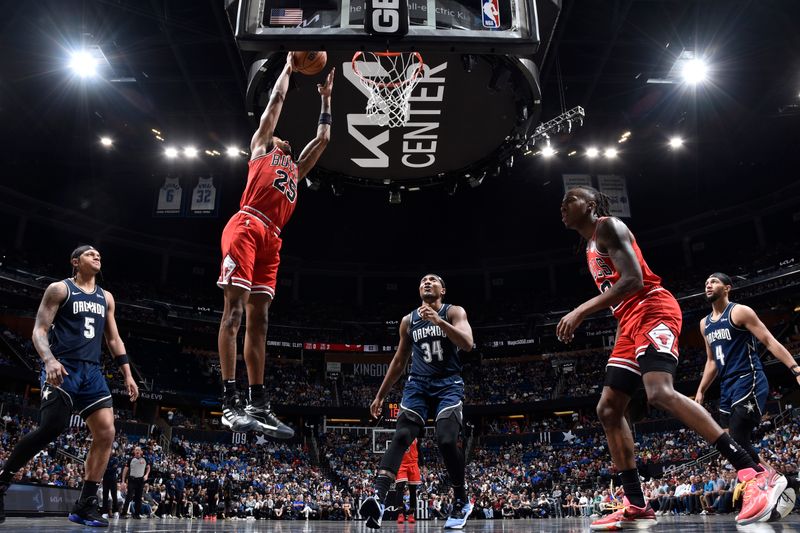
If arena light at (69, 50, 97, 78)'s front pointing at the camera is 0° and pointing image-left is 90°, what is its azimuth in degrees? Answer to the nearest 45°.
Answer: approximately 0°

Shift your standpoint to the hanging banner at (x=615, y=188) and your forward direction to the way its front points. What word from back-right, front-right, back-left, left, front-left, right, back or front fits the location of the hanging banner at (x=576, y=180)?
front-right

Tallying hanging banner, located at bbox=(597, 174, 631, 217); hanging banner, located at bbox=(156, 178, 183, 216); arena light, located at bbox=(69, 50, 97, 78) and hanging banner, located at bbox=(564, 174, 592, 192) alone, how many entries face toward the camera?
4

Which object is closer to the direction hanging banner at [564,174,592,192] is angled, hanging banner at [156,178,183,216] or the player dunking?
the player dunking

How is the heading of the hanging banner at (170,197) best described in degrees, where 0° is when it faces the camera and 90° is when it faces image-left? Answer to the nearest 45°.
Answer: approximately 0°

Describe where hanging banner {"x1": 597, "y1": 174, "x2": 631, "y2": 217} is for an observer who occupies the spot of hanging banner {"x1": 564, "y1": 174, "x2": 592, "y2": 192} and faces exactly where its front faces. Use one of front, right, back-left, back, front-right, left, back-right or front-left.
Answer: back-left

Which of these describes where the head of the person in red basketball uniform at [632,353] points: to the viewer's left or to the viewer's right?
to the viewer's left

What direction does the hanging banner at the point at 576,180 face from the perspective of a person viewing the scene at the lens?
facing the viewer

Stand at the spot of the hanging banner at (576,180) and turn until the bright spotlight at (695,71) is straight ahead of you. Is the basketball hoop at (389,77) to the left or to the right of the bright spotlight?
right

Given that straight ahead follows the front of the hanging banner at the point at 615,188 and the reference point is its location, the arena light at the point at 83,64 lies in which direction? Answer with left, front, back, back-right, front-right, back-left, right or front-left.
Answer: front-right

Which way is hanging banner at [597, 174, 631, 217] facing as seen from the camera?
toward the camera

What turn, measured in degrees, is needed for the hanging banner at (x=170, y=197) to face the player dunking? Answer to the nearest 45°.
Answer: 0° — it already faces them

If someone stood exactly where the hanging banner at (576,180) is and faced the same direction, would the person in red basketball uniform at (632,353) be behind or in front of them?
in front

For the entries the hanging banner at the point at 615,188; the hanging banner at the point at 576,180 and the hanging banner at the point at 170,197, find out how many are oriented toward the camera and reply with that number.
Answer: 3
